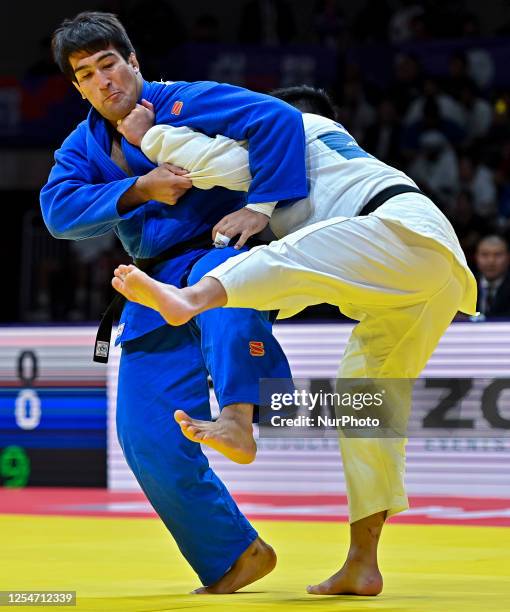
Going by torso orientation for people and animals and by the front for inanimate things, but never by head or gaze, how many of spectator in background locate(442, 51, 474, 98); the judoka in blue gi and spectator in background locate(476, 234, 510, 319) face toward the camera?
3

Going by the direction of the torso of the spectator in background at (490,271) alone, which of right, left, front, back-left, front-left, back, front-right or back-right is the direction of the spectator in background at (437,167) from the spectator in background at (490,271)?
back

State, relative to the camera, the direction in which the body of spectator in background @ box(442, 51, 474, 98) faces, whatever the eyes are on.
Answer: toward the camera

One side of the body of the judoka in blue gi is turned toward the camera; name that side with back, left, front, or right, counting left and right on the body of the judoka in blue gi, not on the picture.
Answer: front

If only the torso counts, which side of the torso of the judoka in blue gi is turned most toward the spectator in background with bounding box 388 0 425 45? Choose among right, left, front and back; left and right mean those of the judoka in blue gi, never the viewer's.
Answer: back

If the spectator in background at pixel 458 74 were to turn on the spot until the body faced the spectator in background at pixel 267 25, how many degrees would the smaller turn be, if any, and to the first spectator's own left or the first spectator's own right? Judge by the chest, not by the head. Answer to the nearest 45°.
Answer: approximately 135° to the first spectator's own right

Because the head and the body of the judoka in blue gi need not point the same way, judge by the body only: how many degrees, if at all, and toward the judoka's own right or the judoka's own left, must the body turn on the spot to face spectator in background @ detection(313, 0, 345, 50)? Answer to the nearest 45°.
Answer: approximately 180°

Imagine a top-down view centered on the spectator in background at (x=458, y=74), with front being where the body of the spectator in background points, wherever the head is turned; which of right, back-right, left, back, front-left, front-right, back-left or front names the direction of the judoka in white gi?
front

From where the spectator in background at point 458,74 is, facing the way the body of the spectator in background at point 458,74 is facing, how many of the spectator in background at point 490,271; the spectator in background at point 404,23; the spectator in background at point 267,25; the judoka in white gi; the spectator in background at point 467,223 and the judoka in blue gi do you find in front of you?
4

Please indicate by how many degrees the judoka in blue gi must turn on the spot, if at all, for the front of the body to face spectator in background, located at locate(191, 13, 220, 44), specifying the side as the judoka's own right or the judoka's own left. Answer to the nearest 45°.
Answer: approximately 180°

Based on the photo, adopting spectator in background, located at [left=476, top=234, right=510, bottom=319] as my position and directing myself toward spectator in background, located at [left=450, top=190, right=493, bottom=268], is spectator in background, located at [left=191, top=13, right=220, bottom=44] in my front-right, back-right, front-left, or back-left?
front-left

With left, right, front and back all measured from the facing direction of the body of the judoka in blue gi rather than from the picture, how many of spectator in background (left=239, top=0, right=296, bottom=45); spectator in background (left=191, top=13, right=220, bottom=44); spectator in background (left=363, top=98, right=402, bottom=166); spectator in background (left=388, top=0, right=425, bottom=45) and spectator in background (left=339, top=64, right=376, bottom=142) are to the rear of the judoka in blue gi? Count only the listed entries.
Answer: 5

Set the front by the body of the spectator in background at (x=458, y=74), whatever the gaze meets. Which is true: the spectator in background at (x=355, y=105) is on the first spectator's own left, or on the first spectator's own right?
on the first spectator's own right

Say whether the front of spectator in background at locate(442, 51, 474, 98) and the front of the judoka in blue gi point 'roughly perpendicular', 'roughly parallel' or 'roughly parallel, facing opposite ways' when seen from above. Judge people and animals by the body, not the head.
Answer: roughly parallel

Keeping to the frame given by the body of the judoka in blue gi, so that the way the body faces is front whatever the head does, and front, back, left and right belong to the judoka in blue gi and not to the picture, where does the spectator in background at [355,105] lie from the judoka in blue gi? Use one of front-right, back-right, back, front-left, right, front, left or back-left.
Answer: back
